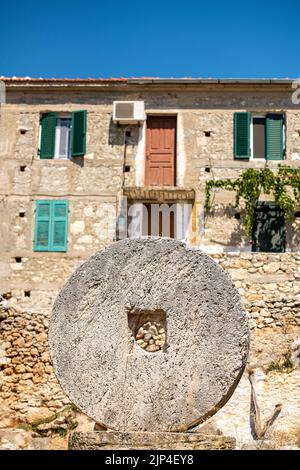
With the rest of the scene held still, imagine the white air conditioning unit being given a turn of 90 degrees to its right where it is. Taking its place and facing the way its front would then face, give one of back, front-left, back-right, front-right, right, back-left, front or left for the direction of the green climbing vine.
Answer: back

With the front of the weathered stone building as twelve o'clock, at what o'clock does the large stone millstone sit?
The large stone millstone is roughly at 12 o'clock from the weathered stone building.

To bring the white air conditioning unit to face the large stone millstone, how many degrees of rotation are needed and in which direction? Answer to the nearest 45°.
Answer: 0° — it already faces it

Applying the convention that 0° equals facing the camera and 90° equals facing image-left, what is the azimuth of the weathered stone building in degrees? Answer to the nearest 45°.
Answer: approximately 0°
